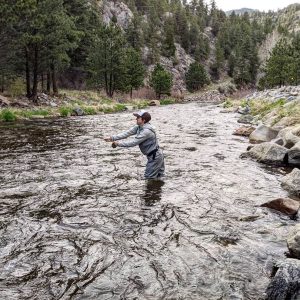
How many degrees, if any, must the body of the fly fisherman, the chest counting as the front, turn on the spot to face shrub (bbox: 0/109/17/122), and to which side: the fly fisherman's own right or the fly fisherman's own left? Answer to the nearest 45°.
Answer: approximately 45° to the fly fisherman's own right

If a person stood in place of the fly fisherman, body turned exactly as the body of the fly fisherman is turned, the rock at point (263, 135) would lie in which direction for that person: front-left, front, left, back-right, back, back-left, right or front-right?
back-right

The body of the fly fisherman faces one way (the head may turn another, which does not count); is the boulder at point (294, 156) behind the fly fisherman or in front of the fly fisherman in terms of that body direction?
behind

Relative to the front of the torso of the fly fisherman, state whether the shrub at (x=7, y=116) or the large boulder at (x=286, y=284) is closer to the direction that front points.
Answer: the shrub

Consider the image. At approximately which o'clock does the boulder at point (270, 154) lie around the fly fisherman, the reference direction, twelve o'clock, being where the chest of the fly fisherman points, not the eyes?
The boulder is roughly at 5 o'clock from the fly fisherman.

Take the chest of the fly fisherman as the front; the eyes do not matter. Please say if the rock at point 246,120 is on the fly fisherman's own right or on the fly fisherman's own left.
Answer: on the fly fisherman's own right

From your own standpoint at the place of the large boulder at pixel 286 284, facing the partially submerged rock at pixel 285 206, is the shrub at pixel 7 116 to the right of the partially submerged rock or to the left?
left

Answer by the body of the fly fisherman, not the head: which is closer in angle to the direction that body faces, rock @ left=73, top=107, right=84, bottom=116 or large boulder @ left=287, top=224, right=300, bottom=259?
the rock

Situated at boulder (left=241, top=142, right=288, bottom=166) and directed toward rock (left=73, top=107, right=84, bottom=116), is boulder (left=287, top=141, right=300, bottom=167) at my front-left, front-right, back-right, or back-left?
back-right

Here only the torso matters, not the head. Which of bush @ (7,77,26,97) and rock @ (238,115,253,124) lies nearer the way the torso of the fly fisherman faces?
the bush

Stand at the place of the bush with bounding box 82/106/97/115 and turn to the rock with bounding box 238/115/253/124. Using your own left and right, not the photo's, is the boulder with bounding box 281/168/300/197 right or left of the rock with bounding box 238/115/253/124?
right

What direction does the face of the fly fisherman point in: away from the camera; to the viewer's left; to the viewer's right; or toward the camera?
to the viewer's left

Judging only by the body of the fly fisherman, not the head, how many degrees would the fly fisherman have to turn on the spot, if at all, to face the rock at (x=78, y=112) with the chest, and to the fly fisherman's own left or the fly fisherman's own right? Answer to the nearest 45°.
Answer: approximately 90° to the fly fisherman's own right

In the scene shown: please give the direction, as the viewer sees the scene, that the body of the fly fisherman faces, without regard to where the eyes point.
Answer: to the viewer's left

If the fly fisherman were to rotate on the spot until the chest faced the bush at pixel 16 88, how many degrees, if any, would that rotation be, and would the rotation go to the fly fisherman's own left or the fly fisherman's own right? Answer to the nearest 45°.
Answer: approximately 45° to the fly fisherman's own right
